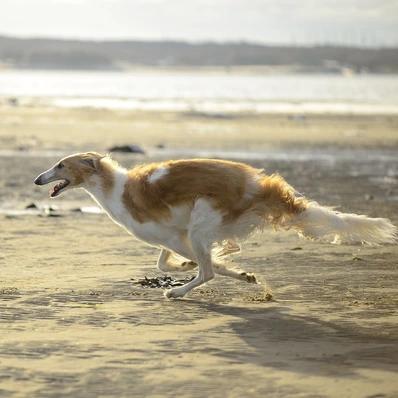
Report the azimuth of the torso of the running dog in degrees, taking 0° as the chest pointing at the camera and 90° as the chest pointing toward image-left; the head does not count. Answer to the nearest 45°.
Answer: approximately 90°
